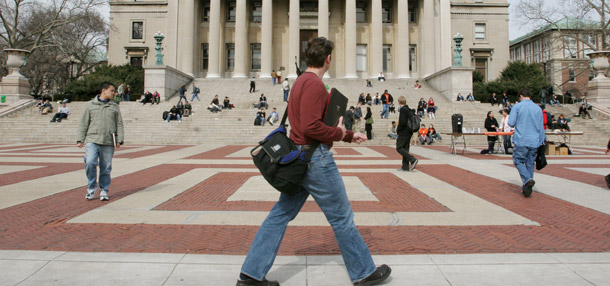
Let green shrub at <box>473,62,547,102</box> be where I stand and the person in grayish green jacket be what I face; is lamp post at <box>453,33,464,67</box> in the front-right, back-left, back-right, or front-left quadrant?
front-right

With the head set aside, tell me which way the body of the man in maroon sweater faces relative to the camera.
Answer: to the viewer's right

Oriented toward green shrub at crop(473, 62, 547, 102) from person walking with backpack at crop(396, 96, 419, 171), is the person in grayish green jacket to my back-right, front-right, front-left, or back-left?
back-left

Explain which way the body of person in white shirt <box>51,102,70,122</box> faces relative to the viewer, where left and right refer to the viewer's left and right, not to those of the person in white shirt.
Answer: facing the viewer and to the left of the viewer

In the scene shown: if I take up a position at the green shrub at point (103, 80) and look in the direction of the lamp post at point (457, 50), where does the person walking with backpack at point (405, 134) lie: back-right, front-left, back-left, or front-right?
front-right

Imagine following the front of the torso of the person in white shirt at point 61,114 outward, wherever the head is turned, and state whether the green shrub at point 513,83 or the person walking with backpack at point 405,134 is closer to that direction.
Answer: the person walking with backpack

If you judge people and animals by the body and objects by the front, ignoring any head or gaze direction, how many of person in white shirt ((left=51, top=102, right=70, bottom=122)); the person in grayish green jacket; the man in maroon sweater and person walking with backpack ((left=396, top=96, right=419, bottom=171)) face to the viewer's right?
1

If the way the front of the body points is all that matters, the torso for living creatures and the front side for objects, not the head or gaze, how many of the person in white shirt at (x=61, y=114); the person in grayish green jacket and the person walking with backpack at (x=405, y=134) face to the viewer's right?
0

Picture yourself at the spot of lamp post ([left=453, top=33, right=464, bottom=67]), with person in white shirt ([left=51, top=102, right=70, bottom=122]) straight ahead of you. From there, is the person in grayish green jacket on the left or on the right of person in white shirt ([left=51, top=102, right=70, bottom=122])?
left

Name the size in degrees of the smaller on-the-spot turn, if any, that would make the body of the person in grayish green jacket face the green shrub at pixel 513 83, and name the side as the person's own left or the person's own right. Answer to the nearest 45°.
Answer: approximately 135° to the person's own left

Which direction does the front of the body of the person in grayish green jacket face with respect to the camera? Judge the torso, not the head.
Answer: toward the camera

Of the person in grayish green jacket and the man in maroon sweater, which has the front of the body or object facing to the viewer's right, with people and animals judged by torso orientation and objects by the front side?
the man in maroon sweater

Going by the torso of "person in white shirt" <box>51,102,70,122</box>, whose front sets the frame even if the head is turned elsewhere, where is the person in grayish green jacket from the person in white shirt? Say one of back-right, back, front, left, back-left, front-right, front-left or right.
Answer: front-left
